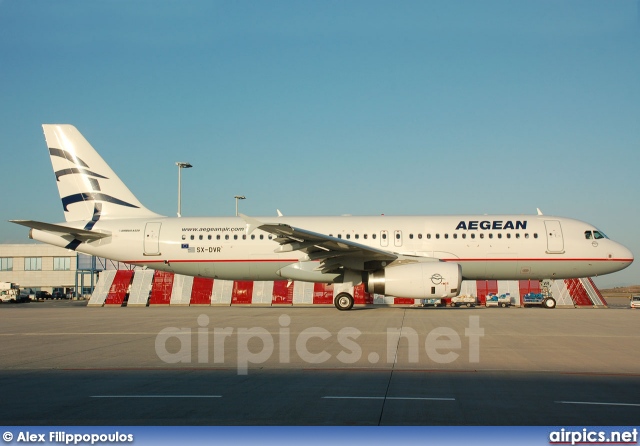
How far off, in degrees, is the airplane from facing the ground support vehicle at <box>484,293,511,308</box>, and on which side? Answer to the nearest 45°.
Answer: approximately 45° to its left

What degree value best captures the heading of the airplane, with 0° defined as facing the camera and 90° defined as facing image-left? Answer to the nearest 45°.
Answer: approximately 270°

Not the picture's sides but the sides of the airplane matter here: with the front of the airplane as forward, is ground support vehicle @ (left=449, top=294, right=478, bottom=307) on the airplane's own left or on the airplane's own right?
on the airplane's own left
